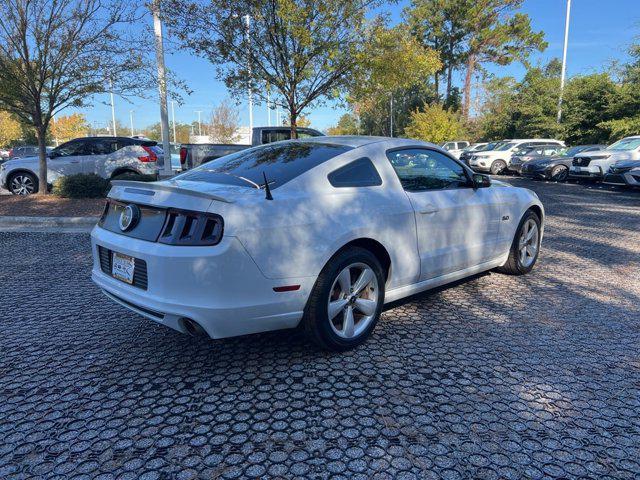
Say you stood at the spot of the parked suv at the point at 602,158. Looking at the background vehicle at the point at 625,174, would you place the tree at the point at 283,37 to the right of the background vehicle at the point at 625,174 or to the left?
right

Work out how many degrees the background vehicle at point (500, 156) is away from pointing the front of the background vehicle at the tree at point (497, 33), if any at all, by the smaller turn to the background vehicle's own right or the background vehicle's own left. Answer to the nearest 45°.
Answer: approximately 135° to the background vehicle's own right

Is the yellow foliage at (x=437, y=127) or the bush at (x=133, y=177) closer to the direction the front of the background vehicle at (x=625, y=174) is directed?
the bush

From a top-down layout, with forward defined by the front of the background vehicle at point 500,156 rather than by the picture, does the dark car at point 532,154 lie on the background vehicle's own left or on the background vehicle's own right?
on the background vehicle's own left

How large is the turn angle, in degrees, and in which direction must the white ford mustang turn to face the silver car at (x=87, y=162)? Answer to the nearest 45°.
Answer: approximately 90° to its left

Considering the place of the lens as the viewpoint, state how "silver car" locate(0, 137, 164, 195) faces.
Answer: facing to the left of the viewer

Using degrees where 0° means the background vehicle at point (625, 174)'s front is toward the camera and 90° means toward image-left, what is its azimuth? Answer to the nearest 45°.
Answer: approximately 45°

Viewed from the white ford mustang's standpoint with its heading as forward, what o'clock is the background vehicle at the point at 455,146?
The background vehicle is roughly at 11 o'clock from the white ford mustang.

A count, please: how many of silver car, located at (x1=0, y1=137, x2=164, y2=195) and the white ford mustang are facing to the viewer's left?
1

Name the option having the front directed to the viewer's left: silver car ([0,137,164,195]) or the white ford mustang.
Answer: the silver car

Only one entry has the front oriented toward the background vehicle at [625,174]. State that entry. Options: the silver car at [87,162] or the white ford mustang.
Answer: the white ford mustang
